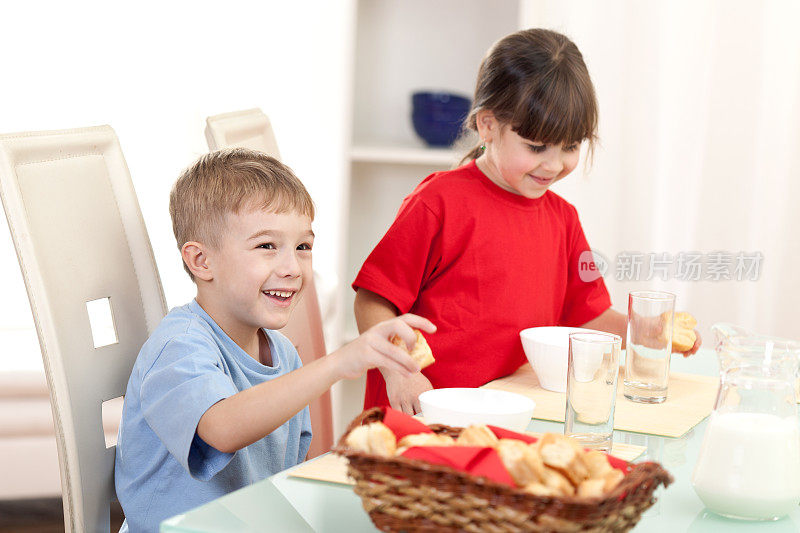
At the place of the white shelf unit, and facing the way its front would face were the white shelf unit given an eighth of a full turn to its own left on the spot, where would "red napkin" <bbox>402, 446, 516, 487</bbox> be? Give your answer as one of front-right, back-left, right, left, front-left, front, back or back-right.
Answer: front-right

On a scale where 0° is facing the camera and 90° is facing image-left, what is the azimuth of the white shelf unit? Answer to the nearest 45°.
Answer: approximately 0°

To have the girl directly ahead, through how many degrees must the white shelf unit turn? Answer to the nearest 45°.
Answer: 0° — it already faces them

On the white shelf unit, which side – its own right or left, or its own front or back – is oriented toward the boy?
front

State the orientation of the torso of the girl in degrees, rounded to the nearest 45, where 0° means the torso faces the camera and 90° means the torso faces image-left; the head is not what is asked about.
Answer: approximately 315°

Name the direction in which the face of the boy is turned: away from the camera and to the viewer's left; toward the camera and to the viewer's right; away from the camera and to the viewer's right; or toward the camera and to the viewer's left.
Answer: toward the camera and to the viewer's right

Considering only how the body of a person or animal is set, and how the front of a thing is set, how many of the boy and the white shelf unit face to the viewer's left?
0

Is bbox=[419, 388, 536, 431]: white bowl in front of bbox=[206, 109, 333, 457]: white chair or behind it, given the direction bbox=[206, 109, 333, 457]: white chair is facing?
in front

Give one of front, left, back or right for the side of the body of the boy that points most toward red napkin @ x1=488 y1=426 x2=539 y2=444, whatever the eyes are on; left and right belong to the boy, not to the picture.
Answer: front

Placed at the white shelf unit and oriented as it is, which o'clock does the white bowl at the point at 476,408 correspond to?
The white bowl is roughly at 12 o'clock from the white shelf unit.

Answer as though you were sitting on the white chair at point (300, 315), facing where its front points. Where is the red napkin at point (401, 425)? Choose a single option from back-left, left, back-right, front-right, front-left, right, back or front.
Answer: front-right

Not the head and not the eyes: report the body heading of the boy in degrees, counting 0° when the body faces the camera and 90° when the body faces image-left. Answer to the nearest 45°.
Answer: approximately 315°
